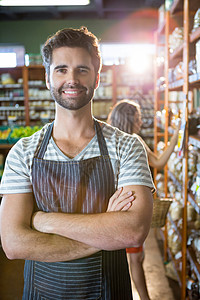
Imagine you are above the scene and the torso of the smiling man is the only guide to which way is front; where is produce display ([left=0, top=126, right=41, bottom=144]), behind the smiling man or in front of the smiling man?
behind

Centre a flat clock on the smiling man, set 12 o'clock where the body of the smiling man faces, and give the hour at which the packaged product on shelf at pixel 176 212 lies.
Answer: The packaged product on shelf is roughly at 7 o'clock from the smiling man.

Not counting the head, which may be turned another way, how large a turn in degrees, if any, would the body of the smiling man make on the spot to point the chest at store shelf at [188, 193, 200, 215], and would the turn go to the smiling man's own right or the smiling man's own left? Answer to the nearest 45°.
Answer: approximately 135° to the smiling man's own left

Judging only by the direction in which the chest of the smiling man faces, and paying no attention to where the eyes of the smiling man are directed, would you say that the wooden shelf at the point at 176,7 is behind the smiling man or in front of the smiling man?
behind

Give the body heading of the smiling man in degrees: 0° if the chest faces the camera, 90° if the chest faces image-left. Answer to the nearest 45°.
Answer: approximately 0°

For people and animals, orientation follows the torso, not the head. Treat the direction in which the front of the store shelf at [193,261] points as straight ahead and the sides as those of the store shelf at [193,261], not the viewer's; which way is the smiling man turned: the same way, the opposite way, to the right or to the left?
to the left

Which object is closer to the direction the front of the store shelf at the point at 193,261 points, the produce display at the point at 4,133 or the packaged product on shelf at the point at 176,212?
the produce display

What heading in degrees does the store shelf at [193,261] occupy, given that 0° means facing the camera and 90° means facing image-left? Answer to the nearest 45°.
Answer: approximately 90°
